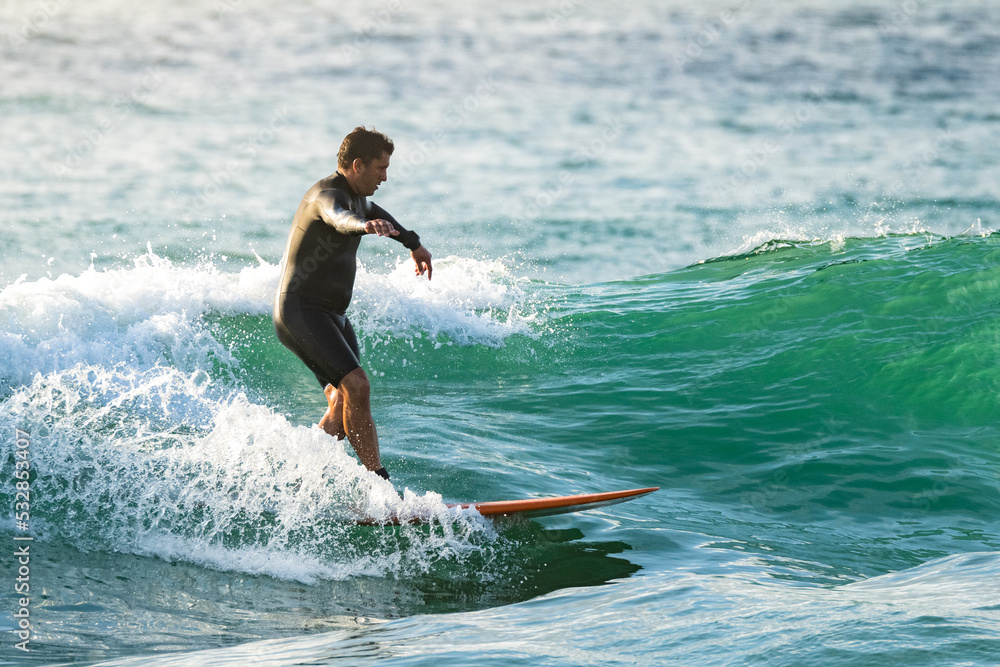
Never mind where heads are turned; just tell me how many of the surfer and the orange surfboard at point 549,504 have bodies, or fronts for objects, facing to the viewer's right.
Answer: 2

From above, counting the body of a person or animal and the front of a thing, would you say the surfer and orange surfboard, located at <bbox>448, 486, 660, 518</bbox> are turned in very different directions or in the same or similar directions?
same or similar directions

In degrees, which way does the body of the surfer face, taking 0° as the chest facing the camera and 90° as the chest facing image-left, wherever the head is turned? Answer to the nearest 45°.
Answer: approximately 270°

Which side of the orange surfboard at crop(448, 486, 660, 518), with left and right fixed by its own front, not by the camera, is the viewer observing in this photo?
right
